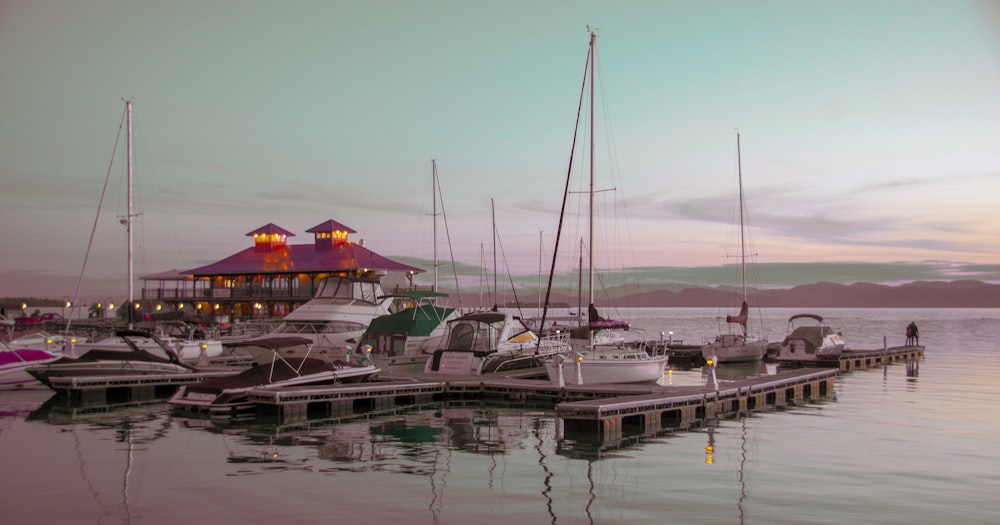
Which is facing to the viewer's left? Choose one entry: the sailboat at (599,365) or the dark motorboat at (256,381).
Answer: the sailboat

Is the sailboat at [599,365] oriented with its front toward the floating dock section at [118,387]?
yes

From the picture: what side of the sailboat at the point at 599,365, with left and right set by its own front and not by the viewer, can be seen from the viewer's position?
left

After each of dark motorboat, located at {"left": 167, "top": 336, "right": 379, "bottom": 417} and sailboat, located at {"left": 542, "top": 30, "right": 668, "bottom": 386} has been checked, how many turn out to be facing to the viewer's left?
1

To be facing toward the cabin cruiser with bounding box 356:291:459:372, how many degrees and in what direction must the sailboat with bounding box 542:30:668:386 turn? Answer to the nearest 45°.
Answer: approximately 45° to its right

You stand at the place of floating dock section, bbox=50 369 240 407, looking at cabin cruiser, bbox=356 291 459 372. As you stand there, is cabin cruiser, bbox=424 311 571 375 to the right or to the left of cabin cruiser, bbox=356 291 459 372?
right

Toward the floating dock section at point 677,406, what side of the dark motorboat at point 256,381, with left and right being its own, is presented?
right

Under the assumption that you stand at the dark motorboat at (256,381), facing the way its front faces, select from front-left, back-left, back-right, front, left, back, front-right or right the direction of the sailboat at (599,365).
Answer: front-right

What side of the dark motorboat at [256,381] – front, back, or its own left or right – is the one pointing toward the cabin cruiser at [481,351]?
front

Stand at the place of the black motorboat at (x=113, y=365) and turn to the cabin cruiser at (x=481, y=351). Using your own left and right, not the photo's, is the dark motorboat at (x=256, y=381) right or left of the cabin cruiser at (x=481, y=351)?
right

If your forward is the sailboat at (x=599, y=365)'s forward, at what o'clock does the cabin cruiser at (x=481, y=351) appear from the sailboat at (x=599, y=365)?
The cabin cruiser is roughly at 1 o'clock from the sailboat.

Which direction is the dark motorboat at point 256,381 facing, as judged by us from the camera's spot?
facing away from the viewer and to the right of the viewer

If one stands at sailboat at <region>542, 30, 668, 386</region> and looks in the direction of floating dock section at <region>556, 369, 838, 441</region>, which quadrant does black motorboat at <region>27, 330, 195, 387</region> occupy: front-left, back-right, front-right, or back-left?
back-right
